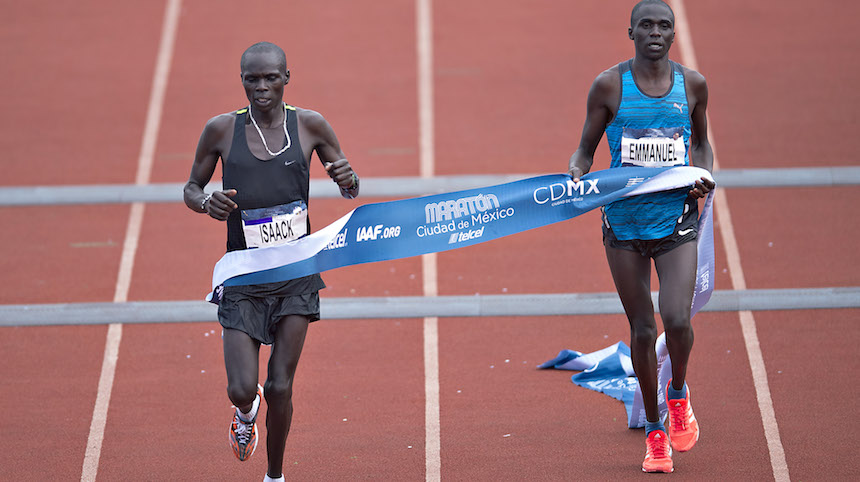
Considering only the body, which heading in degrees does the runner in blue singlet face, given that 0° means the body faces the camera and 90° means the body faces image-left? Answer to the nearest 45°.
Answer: approximately 0°

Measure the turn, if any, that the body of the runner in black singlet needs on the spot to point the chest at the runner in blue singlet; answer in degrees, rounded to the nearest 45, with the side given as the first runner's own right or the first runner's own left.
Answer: approximately 90° to the first runner's own left

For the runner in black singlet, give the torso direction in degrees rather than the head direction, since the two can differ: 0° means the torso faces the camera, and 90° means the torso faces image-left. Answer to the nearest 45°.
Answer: approximately 0°

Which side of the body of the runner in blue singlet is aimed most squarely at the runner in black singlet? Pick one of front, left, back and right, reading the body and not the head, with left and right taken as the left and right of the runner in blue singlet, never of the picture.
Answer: right
